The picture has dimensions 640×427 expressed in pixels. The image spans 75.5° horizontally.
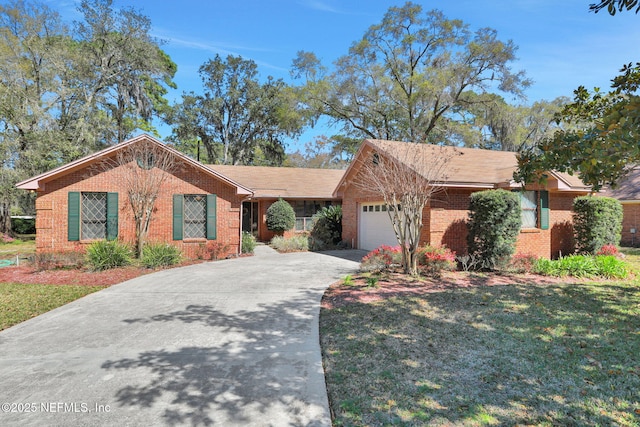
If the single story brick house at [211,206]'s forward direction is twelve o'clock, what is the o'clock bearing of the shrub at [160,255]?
The shrub is roughly at 2 o'clock from the single story brick house.

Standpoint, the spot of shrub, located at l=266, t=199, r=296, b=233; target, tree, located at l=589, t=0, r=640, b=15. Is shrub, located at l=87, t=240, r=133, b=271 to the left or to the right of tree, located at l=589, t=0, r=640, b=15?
right

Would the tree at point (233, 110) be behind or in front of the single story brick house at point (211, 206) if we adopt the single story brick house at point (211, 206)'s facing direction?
behind

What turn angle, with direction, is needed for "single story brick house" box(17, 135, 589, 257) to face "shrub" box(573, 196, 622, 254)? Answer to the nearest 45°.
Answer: approximately 90° to its left

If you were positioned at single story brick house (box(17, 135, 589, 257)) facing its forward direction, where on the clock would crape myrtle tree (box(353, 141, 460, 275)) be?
The crape myrtle tree is roughly at 10 o'clock from the single story brick house.

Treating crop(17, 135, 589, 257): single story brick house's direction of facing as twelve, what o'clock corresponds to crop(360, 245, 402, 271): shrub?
The shrub is roughly at 10 o'clock from the single story brick house.

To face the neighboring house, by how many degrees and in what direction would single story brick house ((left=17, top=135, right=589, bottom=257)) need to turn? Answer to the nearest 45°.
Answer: approximately 90° to its left

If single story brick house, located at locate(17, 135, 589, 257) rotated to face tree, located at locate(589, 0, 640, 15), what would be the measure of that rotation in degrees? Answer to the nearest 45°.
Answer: approximately 45° to its left

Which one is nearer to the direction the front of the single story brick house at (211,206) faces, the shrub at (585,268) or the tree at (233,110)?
the shrub

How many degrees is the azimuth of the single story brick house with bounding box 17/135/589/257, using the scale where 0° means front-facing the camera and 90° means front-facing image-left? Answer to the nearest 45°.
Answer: approximately 0°

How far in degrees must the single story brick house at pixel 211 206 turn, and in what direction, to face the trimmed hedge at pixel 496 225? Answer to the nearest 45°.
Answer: approximately 90° to its left
